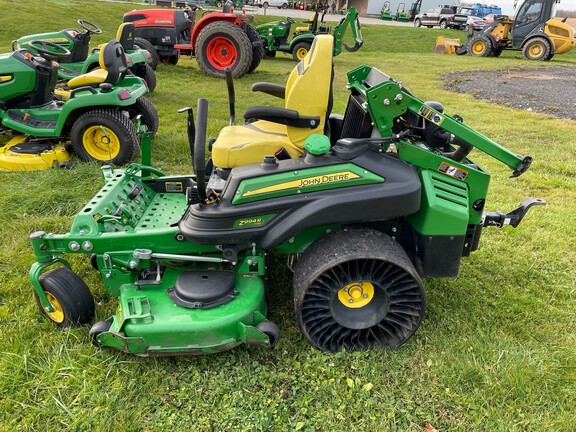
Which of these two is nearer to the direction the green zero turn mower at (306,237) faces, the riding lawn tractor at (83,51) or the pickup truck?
the riding lawn tractor

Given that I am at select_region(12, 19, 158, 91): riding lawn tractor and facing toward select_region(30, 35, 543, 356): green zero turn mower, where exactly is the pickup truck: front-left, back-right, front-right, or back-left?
back-left

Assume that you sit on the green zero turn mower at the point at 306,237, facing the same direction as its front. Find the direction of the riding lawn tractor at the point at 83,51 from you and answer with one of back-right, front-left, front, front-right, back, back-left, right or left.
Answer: front-right

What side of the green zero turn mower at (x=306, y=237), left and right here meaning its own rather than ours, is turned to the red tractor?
right

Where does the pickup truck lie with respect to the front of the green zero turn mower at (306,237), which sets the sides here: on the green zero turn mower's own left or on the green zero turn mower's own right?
on the green zero turn mower's own right

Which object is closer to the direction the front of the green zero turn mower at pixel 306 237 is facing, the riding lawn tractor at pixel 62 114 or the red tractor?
the riding lawn tractor

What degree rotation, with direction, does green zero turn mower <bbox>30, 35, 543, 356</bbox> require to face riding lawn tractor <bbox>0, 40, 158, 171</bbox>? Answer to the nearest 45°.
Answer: approximately 45° to its right

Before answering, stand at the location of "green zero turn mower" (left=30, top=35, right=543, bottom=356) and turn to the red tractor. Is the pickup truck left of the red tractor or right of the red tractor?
right

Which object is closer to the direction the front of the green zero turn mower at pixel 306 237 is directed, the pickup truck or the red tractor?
the red tractor

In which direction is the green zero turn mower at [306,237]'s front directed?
to the viewer's left
